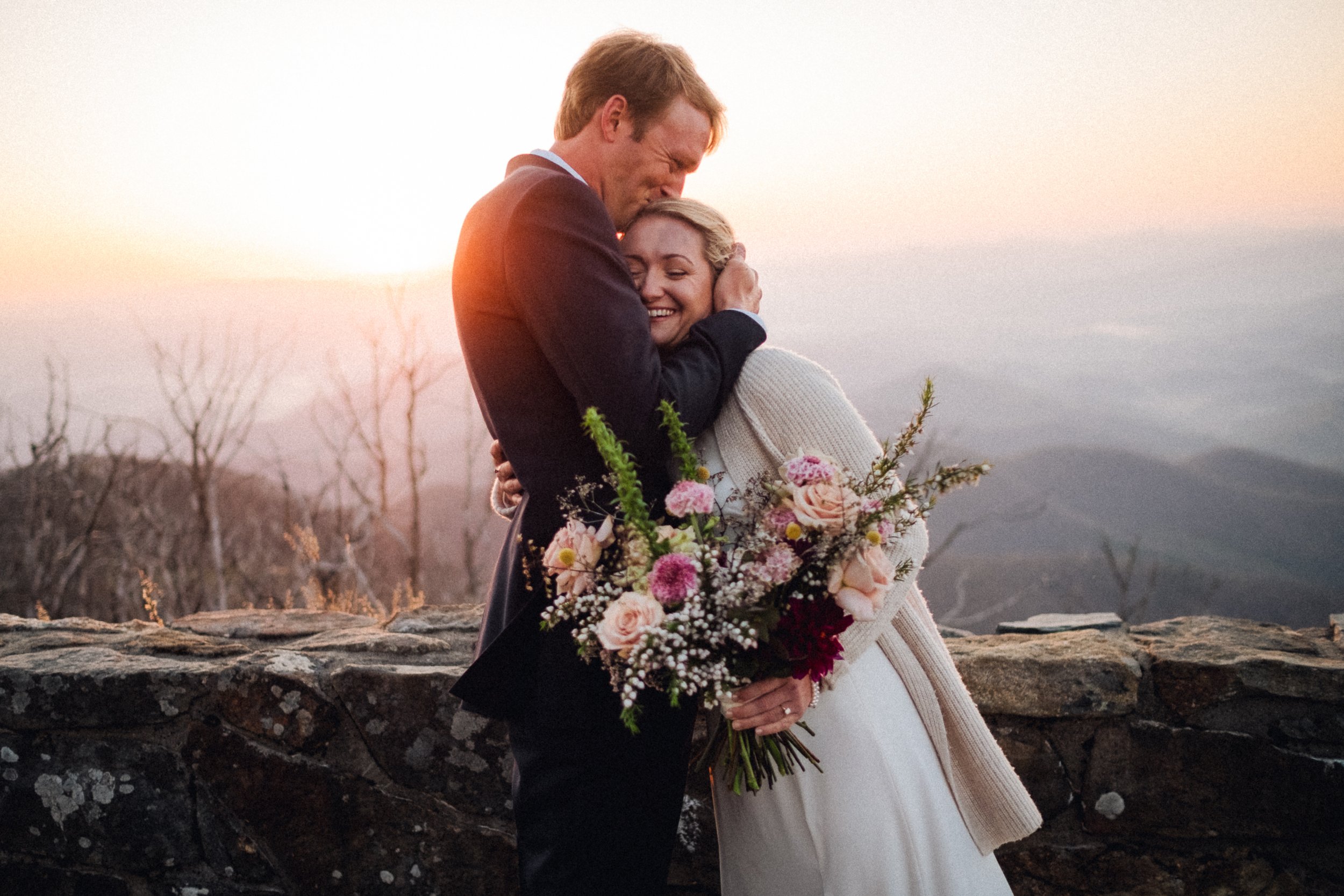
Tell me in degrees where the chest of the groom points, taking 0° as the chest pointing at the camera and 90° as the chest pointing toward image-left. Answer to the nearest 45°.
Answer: approximately 270°
